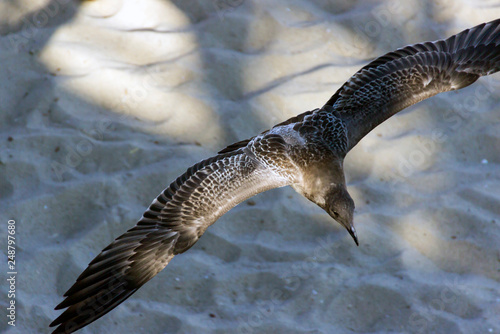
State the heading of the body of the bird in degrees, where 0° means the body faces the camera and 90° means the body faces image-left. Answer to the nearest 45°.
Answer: approximately 315°
